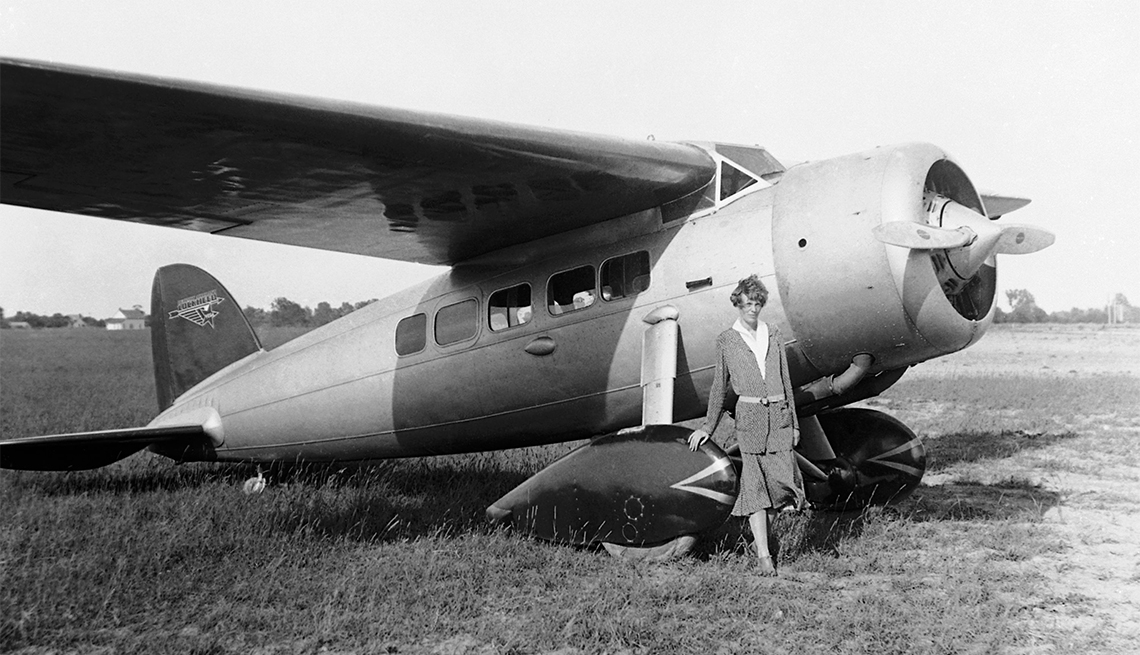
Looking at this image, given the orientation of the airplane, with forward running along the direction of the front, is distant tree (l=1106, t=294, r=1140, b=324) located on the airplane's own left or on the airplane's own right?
on the airplane's own left

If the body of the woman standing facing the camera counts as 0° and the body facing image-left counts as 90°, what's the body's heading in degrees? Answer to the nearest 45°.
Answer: approximately 0°

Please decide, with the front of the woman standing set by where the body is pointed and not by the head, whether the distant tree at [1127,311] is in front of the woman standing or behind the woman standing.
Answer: behind

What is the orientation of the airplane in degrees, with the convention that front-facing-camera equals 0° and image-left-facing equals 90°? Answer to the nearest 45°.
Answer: approximately 315°
